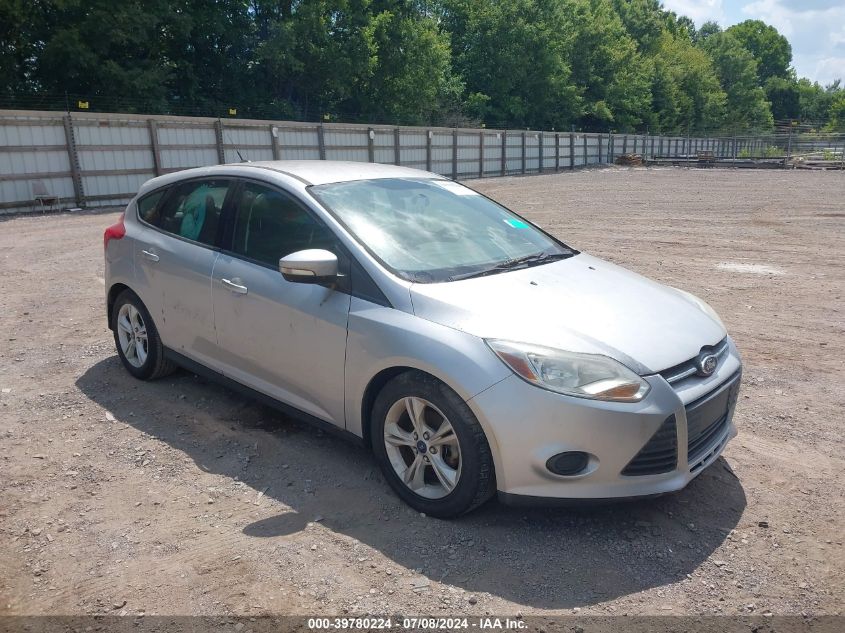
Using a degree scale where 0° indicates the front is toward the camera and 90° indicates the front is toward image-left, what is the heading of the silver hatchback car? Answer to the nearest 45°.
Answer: approximately 315°

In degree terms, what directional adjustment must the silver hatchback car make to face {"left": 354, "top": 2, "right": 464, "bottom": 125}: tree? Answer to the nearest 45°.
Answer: approximately 135° to its left
